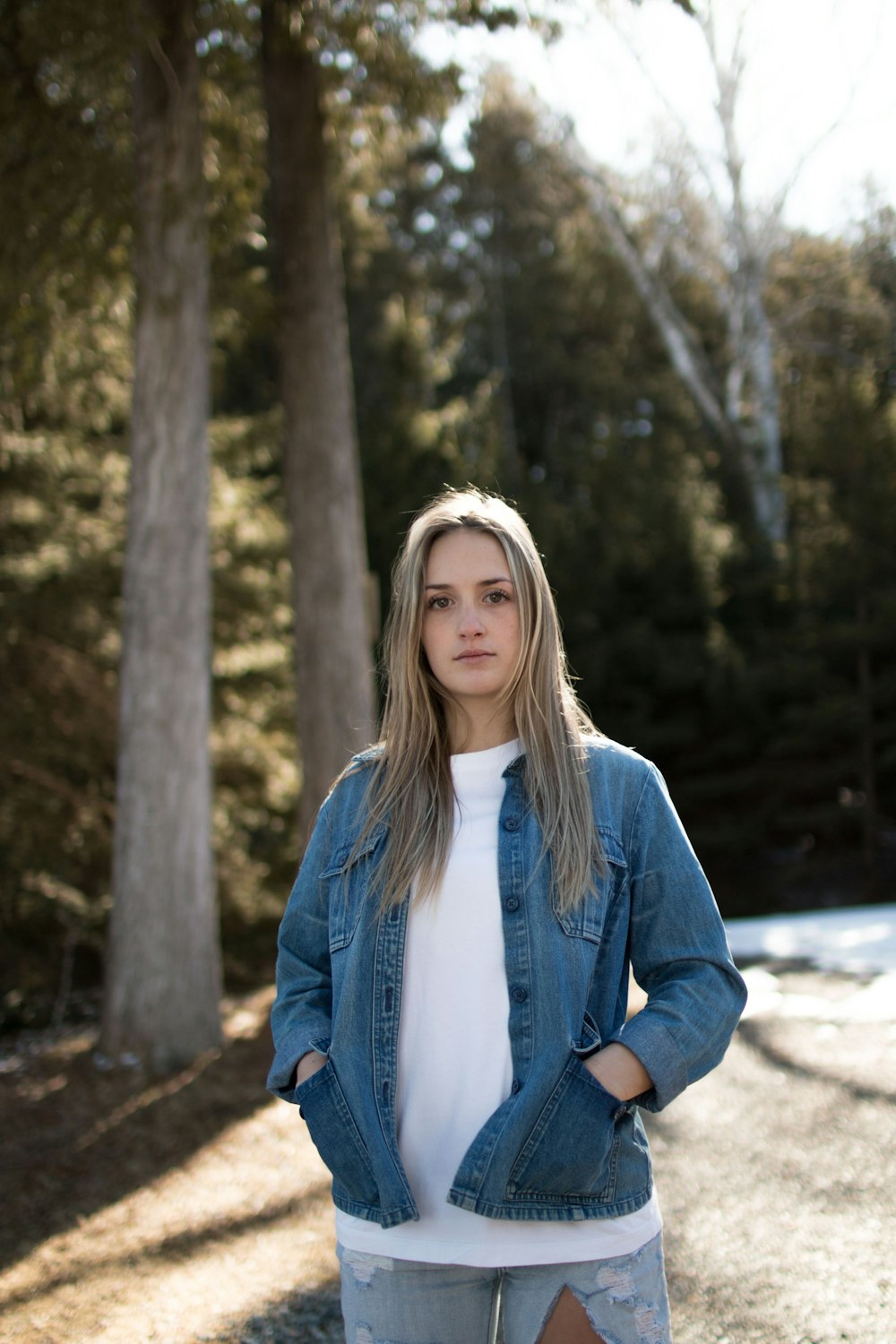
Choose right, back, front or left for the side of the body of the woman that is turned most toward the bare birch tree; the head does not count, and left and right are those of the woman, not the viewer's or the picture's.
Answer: back

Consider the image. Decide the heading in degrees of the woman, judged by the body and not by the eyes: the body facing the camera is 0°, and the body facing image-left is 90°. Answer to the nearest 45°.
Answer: approximately 0°
